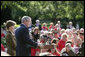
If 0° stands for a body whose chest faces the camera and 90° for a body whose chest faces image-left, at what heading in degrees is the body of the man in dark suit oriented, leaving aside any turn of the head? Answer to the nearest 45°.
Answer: approximately 270°
